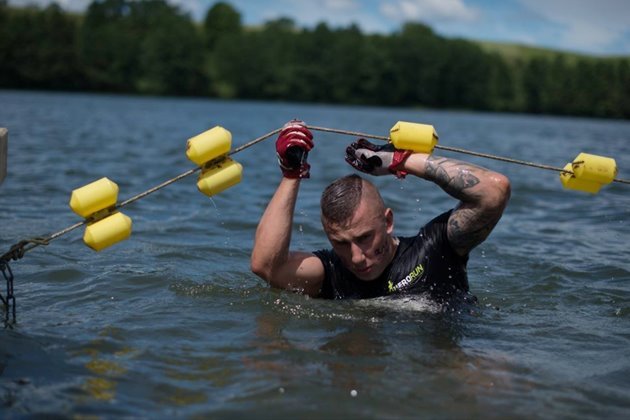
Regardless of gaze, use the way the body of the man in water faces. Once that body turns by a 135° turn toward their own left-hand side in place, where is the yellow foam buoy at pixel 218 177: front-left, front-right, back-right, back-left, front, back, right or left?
back

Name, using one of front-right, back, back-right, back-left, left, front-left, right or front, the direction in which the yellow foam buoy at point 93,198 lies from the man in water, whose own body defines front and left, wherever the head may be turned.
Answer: front-right

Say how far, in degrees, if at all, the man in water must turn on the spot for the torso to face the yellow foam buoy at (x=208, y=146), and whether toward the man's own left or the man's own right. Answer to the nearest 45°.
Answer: approximately 45° to the man's own right

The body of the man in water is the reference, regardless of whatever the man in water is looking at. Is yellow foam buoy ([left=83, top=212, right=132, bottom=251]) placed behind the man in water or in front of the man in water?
in front

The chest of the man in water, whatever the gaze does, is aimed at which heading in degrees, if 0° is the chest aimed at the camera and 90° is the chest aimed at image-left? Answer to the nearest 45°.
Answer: approximately 45°

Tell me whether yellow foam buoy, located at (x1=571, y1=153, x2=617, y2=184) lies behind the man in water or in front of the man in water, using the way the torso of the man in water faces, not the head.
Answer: behind
